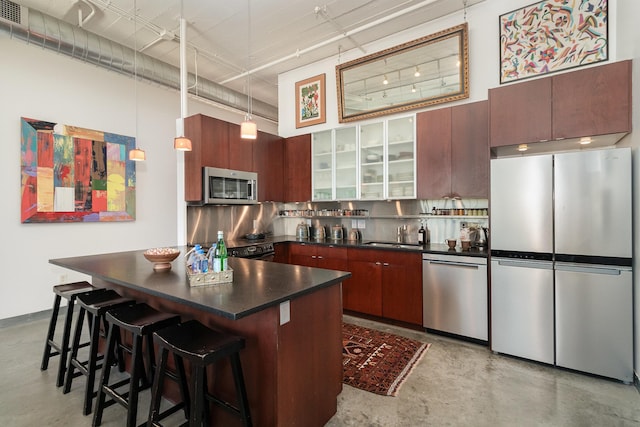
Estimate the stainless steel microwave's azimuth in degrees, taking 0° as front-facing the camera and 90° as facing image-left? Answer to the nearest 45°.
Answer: approximately 315°

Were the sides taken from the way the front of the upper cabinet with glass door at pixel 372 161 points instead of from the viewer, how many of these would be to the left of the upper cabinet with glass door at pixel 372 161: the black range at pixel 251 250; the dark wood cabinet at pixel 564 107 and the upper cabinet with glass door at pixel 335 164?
1

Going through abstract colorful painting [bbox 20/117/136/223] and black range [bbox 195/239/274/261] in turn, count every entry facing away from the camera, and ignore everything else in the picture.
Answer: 0

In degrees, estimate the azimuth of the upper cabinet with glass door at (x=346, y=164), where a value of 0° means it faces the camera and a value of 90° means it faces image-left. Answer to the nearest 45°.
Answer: approximately 45°

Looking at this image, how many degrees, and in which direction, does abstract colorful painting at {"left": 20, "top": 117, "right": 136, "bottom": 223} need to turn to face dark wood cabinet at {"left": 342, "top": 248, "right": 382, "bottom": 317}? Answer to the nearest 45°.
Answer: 0° — it already faces it

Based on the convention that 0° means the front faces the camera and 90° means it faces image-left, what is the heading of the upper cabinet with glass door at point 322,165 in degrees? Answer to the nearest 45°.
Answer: approximately 45°

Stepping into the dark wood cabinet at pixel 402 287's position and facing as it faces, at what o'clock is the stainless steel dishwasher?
The stainless steel dishwasher is roughly at 8 o'clock from the dark wood cabinet.

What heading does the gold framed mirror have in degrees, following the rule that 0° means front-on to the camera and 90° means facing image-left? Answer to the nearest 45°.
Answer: approximately 45°

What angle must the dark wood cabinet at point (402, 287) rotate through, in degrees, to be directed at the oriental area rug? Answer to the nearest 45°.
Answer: approximately 45° to its left
